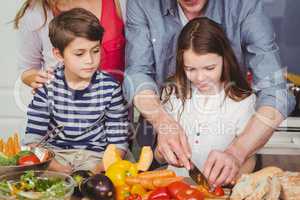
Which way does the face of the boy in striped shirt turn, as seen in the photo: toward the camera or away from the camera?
toward the camera

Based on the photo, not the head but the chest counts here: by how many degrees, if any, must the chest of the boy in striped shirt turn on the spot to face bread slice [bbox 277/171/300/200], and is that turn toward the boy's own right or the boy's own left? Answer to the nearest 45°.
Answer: approximately 45° to the boy's own left

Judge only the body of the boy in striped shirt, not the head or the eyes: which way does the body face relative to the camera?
toward the camera
